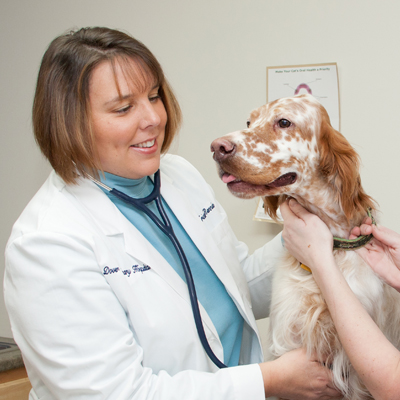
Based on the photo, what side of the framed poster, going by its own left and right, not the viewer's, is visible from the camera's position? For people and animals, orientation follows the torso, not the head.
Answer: front

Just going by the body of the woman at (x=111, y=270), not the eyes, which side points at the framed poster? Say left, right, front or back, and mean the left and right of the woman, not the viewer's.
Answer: left

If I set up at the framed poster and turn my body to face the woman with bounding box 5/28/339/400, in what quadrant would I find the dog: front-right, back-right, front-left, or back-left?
front-left

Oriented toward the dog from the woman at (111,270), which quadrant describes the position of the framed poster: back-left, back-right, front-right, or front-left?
front-left

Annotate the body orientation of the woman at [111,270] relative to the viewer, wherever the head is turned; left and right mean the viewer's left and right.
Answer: facing the viewer and to the right of the viewer

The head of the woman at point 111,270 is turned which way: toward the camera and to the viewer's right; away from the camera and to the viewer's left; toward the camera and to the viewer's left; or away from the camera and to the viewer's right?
toward the camera and to the viewer's right

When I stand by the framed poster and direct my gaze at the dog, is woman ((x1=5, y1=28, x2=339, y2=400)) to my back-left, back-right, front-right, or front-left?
front-right

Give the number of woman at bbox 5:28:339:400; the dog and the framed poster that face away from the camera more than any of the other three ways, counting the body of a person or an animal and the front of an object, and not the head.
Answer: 0

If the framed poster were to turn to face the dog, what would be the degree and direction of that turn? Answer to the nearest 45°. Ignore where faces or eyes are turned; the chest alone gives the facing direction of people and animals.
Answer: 0° — it already faces it

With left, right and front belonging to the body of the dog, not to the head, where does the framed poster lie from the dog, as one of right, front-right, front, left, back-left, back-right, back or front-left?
back-right
